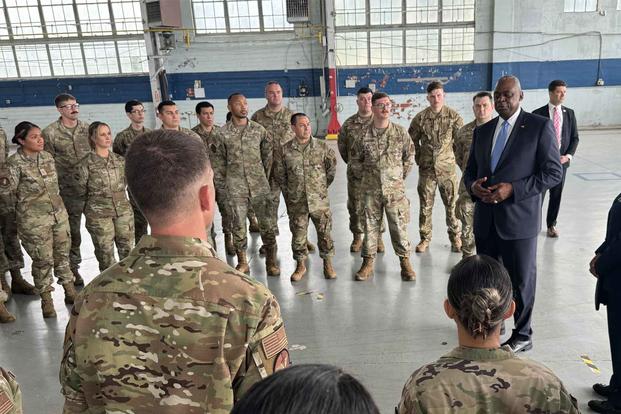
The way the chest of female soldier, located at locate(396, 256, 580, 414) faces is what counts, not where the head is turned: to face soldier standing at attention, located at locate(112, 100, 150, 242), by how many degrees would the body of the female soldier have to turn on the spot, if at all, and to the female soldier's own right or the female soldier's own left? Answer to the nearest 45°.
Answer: approximately 45° to the female soldier's own left

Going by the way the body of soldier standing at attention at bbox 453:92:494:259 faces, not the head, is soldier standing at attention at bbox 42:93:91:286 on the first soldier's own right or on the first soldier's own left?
on the first soldier's own right

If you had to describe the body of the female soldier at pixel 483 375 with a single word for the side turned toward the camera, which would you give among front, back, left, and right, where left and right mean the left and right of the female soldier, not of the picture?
back

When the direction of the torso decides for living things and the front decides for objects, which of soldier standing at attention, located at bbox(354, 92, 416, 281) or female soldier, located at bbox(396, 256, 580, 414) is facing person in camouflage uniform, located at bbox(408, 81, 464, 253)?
the female soldier

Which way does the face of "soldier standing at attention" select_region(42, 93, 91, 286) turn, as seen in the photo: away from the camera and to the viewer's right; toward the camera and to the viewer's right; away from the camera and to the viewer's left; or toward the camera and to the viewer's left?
toward the camera and to the viewer's right

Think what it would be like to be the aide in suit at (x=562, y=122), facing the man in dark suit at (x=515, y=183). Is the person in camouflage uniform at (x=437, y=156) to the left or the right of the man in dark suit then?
right
